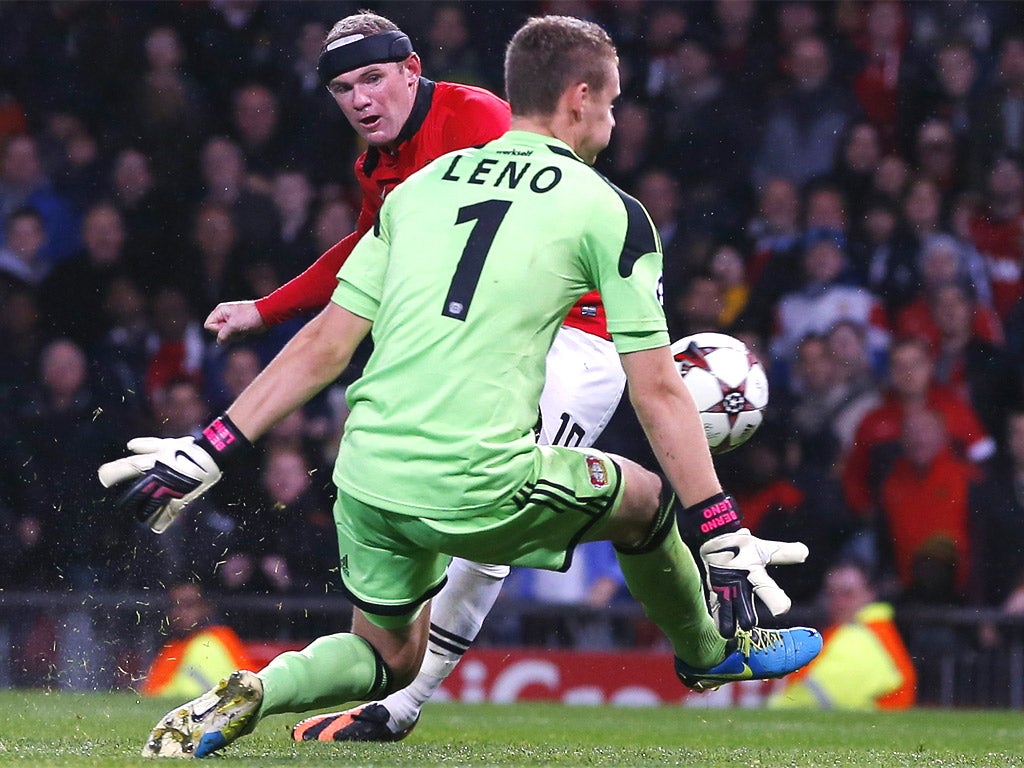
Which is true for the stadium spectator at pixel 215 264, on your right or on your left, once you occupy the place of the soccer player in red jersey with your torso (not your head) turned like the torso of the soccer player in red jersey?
on your right

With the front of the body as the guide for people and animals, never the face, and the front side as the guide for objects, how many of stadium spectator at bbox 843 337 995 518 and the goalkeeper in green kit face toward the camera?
1

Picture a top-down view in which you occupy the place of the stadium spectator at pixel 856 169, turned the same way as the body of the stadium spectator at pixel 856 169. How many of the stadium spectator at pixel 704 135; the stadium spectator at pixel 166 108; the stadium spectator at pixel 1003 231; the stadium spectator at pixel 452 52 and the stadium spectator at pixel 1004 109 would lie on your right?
3

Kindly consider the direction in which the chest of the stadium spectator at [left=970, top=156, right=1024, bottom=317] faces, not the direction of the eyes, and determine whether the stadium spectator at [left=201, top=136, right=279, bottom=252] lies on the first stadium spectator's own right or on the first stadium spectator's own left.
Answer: on the first stadium spectator's own right

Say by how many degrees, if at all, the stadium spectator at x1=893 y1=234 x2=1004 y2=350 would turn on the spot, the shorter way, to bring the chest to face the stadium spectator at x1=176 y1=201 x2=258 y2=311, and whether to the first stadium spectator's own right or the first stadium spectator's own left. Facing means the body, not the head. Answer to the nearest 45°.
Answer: approximately 90° to the first stadium spectator's own right

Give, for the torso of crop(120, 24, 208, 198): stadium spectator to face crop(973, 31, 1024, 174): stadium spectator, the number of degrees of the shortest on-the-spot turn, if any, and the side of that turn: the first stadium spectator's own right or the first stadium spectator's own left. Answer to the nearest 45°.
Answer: approximately 90° to the first stadium spectator's own left

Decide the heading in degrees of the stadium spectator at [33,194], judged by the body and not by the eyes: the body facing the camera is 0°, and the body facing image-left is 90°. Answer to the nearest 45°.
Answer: approximately 0°

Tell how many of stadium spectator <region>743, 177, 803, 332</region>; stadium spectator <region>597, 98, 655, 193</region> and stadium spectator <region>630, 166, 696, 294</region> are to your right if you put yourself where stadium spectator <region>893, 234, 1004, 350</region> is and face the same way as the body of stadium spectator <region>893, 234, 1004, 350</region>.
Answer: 3

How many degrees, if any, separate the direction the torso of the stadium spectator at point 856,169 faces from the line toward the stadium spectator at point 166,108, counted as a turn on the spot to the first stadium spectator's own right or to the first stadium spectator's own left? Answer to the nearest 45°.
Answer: approximately 90° to the first stadium spectator's own right

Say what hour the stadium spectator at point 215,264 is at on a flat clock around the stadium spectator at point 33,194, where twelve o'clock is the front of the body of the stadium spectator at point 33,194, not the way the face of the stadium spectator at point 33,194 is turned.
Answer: the stadium spectator at point 215,264 is roughly at 10 o'clock from the stadium spectator at point 33,194.

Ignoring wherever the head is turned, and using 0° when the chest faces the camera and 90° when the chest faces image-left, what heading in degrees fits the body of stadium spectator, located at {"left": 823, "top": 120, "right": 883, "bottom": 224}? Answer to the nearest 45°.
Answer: approximately 0°
